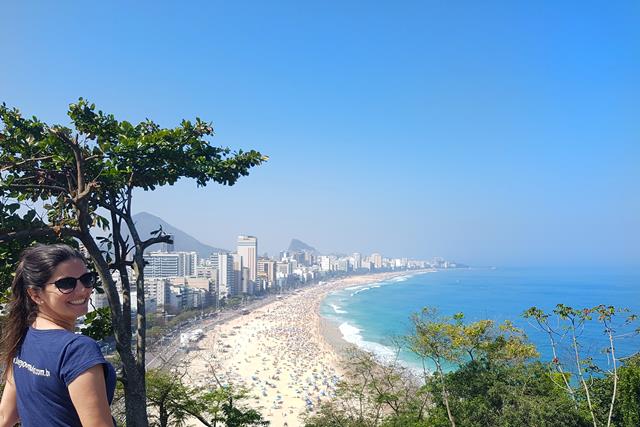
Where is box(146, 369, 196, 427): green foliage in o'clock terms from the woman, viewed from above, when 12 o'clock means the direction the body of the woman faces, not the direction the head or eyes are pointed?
The green foliage is roughly at 11 o'clock from the woman.

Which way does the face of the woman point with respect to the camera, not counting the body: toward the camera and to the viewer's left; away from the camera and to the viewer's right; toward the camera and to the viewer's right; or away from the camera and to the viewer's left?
toward the camera and to the viewer's right
